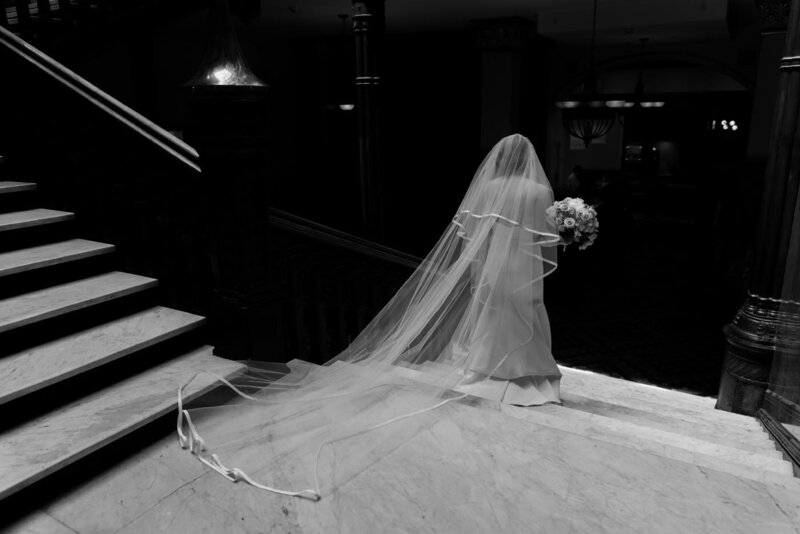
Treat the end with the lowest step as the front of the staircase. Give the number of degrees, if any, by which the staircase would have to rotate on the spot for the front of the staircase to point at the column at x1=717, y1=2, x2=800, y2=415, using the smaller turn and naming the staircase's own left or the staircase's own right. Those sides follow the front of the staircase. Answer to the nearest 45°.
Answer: approximately 45° to the staircase's own left

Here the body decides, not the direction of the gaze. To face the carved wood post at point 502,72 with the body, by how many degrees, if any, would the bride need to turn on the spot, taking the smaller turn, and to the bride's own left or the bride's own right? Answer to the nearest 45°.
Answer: approximately 45° to the bride's own left

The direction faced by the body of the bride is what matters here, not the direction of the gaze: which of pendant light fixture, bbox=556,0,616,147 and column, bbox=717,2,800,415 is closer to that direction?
the pendant light fixture

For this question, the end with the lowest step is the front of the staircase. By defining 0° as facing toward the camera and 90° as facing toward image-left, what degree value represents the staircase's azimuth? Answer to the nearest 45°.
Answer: approximately 315°

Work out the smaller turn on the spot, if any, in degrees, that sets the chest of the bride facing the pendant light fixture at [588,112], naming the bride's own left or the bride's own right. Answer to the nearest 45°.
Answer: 0° — they already face it

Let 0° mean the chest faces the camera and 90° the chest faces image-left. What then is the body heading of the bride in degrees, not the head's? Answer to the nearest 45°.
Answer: approximately 225°

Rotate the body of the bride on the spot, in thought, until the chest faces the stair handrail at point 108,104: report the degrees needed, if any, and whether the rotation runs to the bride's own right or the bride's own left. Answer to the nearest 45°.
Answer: approximately 135° to the bride's own left
